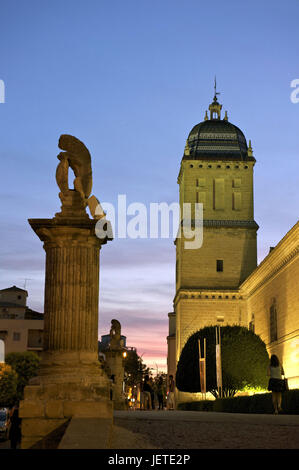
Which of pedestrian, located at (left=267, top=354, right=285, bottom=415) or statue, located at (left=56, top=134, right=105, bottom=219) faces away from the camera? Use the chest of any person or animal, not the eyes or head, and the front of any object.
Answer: the pedestrian

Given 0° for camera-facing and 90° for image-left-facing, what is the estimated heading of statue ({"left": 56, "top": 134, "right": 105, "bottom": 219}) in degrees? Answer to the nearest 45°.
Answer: approximately 90°

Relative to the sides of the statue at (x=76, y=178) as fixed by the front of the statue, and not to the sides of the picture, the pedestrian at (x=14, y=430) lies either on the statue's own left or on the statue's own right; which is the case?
on the statue's own right

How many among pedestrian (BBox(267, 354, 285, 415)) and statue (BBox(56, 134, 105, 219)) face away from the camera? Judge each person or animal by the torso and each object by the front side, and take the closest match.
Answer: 1

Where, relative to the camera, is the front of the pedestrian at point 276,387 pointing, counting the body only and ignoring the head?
away from the camera

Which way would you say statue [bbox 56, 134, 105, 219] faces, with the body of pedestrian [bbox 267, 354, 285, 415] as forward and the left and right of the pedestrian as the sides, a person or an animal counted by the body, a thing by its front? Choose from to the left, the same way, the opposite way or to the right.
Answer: to the left

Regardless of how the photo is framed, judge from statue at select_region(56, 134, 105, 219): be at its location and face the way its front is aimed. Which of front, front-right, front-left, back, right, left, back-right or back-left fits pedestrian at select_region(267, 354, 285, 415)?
back-right

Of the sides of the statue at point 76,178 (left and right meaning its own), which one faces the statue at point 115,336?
right
